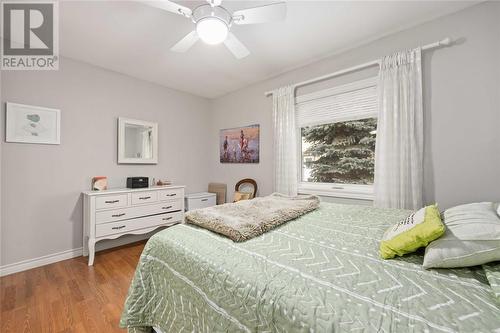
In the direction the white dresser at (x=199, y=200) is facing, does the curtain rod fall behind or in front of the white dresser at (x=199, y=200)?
in front

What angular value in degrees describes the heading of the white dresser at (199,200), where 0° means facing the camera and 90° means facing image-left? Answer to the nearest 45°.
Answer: approximately 315°

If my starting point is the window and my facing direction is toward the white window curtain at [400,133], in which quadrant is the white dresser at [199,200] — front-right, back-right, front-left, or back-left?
back-right

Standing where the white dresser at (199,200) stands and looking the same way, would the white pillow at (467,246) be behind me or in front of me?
in front

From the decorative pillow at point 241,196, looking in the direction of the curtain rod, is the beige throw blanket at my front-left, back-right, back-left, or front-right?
front-right
